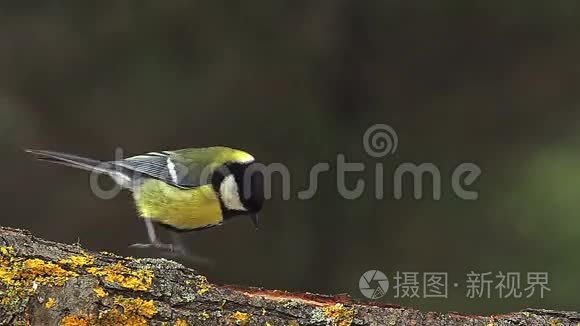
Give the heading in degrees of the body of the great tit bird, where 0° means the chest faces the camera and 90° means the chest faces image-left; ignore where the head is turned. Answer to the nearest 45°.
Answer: approximately 270°
